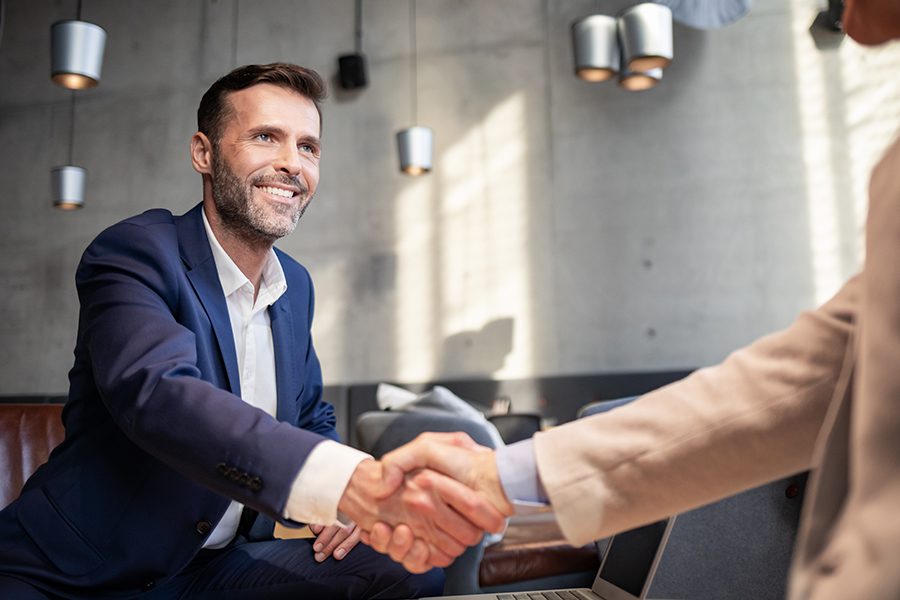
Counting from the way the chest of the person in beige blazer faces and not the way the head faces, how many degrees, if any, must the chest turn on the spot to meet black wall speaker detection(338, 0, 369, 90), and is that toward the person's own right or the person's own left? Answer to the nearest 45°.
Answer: approximately 45° to the person's own right

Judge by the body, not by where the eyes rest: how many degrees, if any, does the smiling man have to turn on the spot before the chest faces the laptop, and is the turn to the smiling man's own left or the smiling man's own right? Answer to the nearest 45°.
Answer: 0° — they already face it

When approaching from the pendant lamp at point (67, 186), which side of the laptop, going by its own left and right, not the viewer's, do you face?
right

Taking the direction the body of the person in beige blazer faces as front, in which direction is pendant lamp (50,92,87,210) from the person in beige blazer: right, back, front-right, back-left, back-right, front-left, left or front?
front-right

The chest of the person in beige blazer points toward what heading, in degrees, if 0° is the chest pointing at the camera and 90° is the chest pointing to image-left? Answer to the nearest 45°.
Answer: approximately 90°

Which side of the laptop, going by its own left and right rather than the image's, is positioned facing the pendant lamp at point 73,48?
right

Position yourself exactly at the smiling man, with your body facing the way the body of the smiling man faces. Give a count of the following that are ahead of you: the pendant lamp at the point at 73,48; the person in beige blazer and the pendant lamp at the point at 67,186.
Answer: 1

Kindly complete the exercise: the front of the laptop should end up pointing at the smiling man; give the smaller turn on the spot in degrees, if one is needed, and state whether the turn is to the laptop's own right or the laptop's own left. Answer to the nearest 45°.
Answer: approximately 45° to the laptop's own right

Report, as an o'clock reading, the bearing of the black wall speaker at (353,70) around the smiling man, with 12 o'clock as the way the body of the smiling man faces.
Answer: The black wall speaker is roughly at 8 o'clock from the smiling man.

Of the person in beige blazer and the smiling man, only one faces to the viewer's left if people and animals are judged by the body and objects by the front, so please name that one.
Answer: the person in beige blazer

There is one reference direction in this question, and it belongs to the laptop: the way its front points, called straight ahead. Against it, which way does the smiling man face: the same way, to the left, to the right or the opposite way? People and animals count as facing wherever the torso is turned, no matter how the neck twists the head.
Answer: to the left

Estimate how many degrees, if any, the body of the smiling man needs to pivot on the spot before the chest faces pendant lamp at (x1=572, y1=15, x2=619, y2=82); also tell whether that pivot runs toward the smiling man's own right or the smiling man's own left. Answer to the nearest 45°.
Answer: approximately 90° to the smiling man's own left

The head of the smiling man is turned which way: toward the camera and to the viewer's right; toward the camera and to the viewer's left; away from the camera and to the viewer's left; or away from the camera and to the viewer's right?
toward the camera and to the viewer's right

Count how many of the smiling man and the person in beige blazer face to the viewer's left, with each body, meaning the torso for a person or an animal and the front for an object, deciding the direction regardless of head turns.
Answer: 1

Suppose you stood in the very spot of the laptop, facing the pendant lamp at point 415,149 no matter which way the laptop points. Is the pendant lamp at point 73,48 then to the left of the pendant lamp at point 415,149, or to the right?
left
